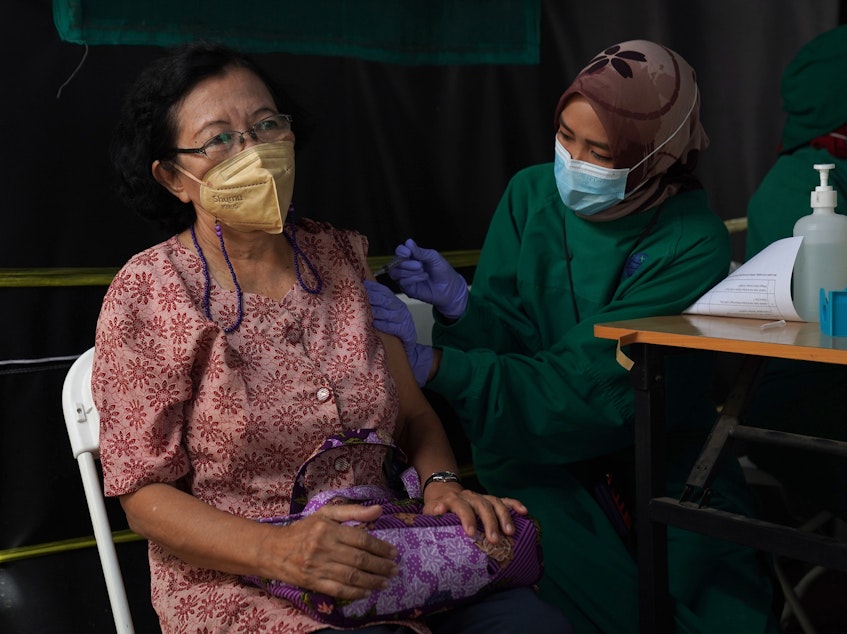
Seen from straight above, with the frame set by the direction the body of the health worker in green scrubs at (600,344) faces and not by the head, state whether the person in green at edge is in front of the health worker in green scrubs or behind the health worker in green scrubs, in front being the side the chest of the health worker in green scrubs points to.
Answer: behind

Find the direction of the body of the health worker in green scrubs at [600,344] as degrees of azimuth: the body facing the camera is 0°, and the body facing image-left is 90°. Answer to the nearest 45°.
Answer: approximately 45°

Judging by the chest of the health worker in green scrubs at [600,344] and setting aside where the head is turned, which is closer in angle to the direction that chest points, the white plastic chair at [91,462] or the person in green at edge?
the white plastic chair

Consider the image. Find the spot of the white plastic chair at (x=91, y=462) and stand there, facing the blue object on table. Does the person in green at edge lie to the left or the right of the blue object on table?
left

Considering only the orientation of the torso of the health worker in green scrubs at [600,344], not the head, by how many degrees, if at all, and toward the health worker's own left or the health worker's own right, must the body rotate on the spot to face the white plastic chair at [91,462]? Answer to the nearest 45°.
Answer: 0° — they already face it
